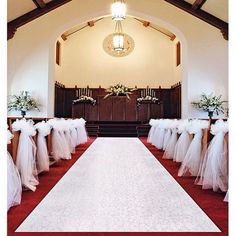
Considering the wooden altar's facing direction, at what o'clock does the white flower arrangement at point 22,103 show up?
The white flower arrangement is roughly at 2 o'clock from the wooden altar.

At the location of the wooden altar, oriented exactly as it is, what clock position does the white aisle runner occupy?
The white aisle runner is roughly at 12 o'clock from the wooden altar.

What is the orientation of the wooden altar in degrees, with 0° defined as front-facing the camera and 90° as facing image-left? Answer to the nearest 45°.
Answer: approximately 0°

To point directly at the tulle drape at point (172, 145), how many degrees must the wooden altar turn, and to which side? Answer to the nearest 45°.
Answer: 0° — it already faces it

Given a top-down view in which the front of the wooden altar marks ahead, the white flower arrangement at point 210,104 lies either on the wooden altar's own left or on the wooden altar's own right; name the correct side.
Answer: on the wooden altar's own left

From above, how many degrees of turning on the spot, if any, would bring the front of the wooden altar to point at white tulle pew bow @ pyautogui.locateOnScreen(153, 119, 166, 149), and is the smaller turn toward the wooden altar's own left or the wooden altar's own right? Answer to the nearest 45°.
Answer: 0° — it already faces it

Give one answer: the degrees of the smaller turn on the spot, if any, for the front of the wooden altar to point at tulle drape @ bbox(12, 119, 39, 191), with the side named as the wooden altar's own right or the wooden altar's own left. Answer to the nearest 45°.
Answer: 0° — it already faces it
